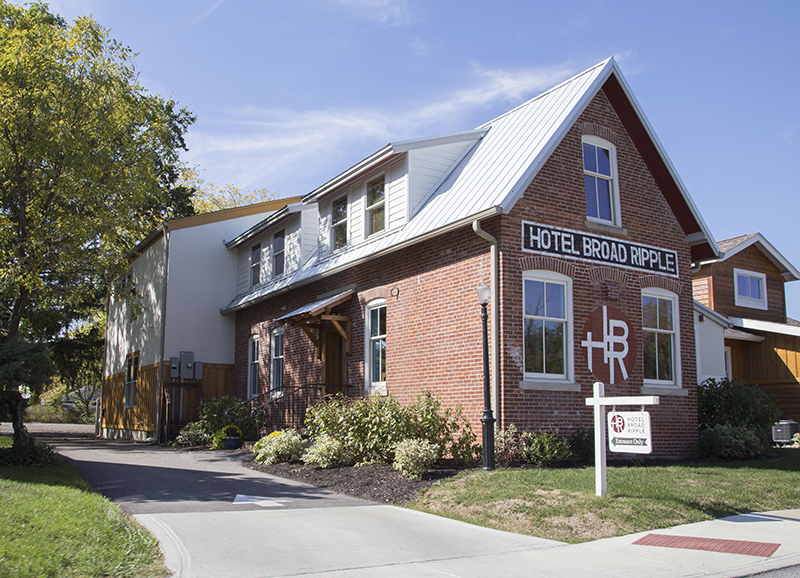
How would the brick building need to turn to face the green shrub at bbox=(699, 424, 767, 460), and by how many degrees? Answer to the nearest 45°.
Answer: approximately 45° to its left

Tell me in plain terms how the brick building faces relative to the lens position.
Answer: facing the viewer and to the right of the viewer

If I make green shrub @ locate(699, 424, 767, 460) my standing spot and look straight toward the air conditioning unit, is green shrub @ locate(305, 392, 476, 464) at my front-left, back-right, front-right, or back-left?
back-left

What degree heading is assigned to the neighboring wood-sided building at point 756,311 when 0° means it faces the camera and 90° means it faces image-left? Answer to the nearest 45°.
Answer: approximately 315°

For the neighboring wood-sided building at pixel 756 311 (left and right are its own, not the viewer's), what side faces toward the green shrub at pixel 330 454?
right

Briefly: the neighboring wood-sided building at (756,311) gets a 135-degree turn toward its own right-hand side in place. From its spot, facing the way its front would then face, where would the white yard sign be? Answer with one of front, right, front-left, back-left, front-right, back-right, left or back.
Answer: left

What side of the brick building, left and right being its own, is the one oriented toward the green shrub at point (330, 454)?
right

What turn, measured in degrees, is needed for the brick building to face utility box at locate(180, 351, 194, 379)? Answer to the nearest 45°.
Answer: approximately 180°

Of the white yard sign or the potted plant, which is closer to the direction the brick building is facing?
the white yard sign

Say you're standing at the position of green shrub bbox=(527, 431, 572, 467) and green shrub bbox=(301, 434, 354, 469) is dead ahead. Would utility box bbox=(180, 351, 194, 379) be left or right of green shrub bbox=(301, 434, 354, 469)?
right

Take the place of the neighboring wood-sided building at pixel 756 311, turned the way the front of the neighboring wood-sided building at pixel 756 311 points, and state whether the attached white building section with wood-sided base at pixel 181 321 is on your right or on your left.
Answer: on your right

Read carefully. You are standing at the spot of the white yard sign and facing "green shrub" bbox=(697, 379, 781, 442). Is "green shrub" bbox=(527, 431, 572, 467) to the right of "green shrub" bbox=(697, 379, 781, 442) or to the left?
left

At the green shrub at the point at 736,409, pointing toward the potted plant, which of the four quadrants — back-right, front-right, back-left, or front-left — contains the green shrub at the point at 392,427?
front-left

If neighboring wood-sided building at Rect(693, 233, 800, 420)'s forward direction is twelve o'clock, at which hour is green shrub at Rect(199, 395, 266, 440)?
The green shrub is roughly at 3 o'clock from the neighboring wood-sided building.

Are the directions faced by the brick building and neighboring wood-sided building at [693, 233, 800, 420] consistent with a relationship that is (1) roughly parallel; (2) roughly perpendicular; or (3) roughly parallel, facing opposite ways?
roughly parallel

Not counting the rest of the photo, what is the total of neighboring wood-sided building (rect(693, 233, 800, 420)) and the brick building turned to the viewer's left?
0

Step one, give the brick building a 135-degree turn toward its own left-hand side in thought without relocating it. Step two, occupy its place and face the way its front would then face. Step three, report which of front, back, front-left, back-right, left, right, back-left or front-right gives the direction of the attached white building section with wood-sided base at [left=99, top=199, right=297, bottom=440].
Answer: front-left

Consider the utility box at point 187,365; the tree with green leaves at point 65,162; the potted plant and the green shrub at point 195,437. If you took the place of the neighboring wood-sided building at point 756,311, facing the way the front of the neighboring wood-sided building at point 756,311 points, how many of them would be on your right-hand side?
4

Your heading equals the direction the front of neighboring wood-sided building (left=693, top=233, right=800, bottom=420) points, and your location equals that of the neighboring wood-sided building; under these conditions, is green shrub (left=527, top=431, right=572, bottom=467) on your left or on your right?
on your right
